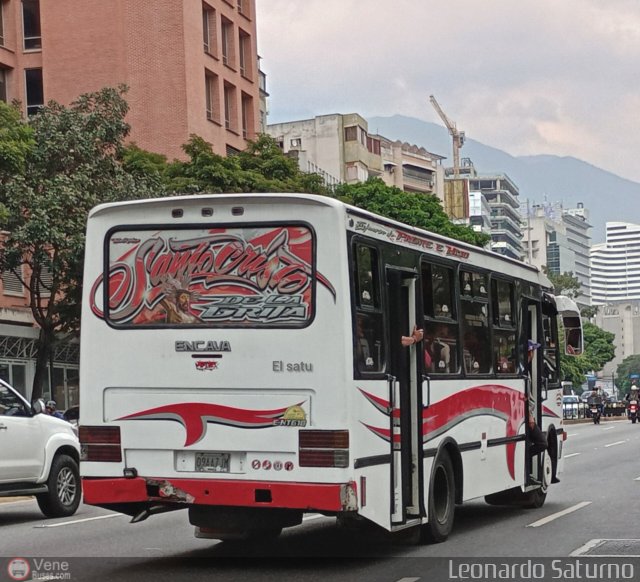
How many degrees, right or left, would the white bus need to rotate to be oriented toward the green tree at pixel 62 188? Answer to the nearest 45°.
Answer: approximately 45° to its left

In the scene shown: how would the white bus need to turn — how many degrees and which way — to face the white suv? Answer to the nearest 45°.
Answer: approximately 90° to its left

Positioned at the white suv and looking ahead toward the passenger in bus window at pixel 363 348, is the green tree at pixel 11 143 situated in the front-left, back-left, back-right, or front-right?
back-left

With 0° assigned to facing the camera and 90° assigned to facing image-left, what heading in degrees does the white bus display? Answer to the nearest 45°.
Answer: approximately 225°

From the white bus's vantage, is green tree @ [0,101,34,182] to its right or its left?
on its left
